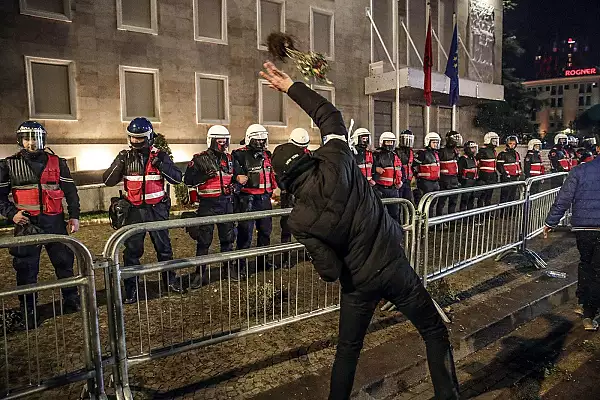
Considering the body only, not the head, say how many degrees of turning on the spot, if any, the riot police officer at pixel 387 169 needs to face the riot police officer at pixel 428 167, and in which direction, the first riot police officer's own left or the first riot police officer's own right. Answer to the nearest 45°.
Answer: approximately 135° to the first riot police officer's own left

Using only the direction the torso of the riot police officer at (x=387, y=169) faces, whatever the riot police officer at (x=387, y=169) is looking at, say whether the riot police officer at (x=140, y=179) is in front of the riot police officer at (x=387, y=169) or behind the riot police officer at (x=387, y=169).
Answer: in front

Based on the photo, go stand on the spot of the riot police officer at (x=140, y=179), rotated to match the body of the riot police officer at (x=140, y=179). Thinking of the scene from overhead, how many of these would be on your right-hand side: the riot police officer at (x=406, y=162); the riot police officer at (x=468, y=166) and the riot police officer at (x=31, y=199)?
1

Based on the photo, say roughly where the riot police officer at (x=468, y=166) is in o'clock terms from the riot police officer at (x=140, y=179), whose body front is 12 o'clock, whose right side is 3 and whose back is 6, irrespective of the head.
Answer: the riot police officer at (x=468, y=166) is roughly at 8 o'clock from the riot police officer at (x=140, y=179).

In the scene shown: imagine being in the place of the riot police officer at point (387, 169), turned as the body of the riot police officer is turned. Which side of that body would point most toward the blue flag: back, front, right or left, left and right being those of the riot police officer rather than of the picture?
back

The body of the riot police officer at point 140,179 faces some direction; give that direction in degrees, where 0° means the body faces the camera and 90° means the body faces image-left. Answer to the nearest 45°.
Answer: approximately 0°

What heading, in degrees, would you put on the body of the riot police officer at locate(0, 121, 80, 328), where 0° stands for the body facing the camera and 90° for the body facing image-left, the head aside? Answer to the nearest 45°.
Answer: approximately 0°

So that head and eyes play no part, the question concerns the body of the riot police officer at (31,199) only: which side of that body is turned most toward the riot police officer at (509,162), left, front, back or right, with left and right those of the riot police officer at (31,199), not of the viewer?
left

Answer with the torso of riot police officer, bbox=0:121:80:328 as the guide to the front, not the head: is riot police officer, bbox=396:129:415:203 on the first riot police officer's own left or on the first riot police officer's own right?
on the first riot police officer's own left
